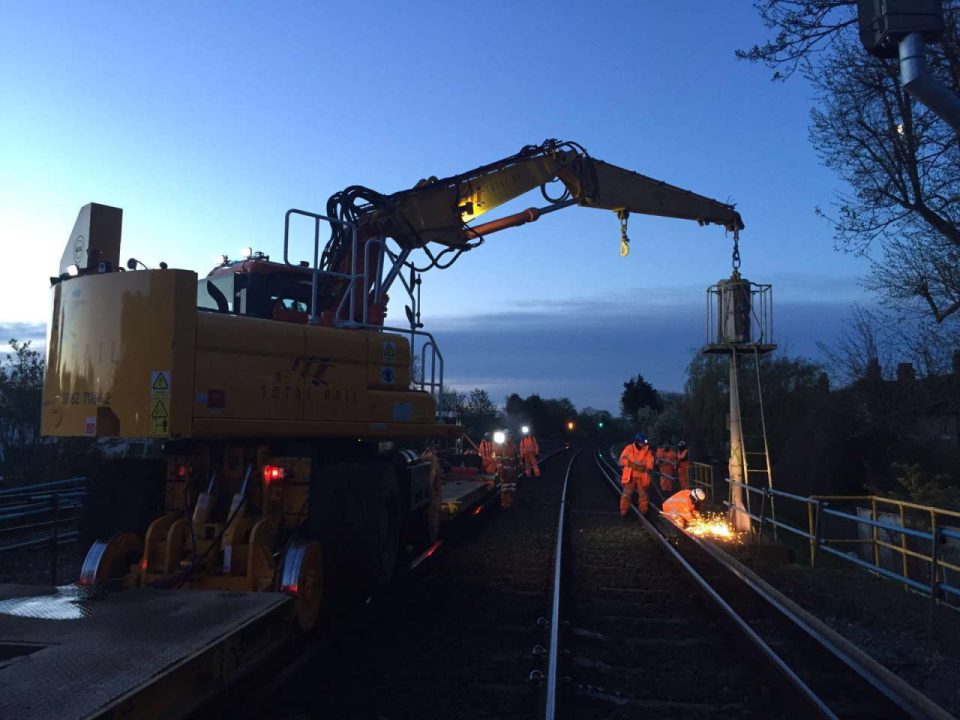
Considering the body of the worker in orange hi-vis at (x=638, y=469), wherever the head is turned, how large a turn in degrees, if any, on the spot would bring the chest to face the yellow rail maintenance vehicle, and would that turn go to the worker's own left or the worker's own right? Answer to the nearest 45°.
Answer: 0° — they already face it

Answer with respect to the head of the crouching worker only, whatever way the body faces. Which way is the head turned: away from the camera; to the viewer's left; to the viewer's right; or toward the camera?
to the viewer's right

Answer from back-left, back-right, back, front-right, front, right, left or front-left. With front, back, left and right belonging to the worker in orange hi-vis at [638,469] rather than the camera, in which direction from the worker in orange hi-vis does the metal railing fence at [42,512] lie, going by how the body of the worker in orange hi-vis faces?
front-right

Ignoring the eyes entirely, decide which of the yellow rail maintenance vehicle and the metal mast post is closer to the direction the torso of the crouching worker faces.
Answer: the metal mast post

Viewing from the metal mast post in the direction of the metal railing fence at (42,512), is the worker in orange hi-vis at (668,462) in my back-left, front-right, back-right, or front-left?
back-right

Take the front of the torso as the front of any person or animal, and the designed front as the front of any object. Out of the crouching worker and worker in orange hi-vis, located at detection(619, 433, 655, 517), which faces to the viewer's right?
the crouching worker

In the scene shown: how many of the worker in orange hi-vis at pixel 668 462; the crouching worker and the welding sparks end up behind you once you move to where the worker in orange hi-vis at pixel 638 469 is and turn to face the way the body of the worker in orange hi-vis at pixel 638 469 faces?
1

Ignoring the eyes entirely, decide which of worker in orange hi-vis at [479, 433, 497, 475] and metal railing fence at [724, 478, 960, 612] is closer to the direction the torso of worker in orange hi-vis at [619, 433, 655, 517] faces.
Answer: the metal railing fence

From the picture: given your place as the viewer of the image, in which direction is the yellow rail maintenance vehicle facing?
facing away from the viewer and to the right of the viewer

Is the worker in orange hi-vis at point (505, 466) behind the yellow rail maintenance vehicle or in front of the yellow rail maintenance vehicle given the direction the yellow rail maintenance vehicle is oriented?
in front

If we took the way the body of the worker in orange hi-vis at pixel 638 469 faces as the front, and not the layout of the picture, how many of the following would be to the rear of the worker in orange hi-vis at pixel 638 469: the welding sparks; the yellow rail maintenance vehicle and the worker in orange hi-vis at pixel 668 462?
1
